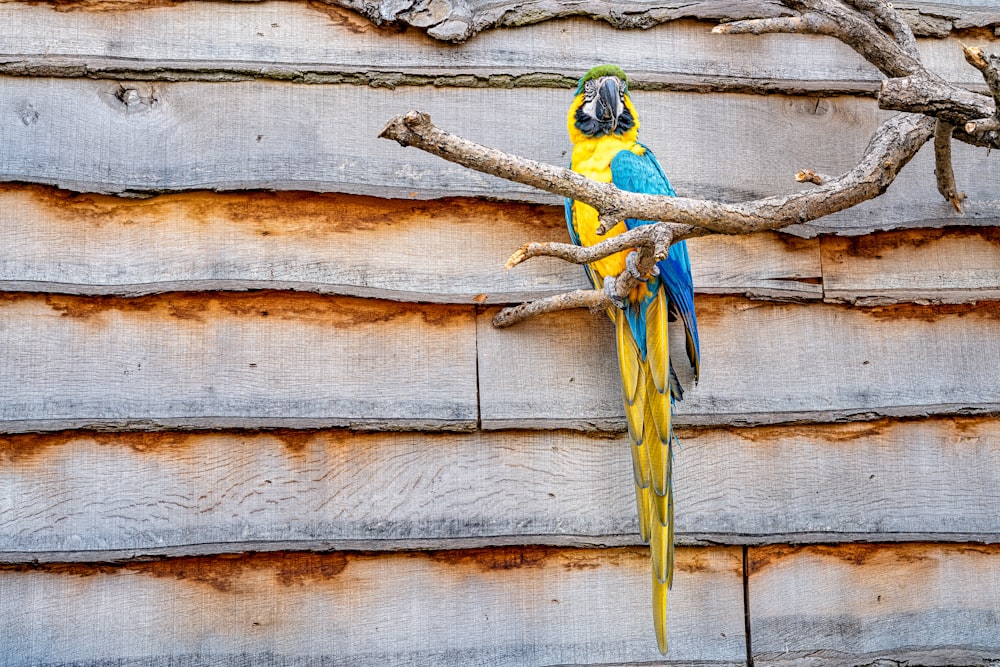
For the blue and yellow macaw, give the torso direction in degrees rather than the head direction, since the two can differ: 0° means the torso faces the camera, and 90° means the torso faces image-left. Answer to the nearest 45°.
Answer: approximately 45°

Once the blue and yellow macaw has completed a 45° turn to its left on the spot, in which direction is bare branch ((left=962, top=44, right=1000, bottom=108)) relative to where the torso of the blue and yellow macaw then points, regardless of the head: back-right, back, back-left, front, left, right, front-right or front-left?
front-left
